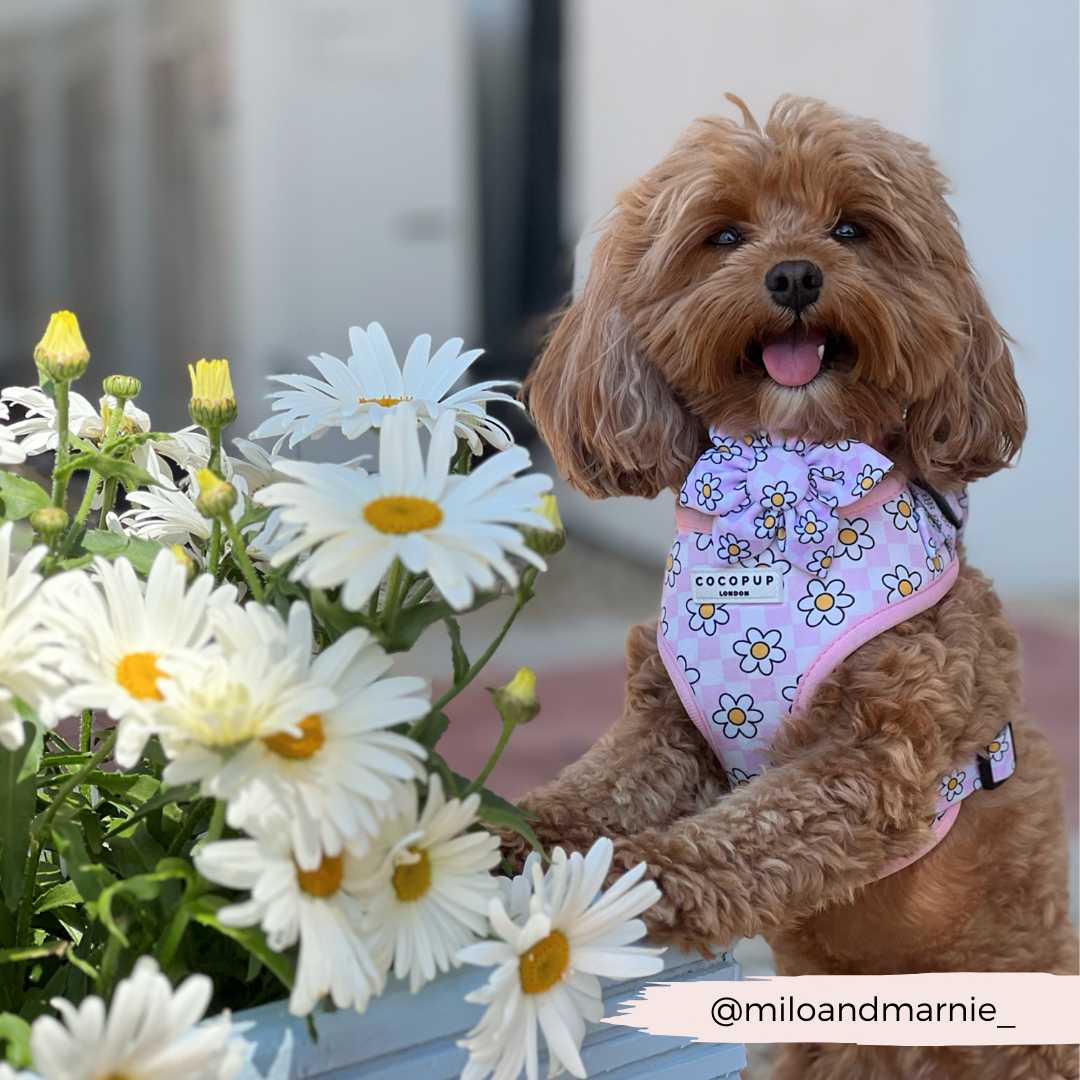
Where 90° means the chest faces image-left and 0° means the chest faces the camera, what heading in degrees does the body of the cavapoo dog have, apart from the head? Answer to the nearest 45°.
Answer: approximately 45°

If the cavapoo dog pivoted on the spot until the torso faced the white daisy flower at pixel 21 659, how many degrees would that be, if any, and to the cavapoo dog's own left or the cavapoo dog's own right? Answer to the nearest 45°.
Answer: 0° — it already faces it
